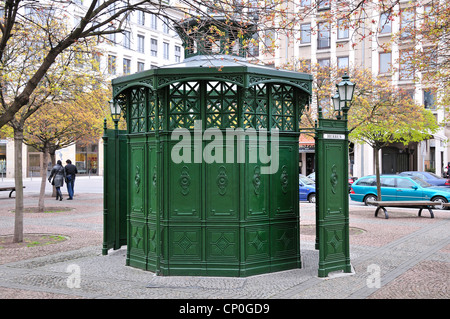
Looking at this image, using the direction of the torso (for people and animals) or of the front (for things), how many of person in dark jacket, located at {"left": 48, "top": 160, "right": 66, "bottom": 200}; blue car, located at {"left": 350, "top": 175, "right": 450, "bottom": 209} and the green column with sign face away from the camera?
1

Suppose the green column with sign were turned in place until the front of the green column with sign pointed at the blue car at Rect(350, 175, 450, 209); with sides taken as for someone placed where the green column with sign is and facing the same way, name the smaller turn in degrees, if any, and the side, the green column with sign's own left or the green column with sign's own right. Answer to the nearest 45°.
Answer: approximately 180°

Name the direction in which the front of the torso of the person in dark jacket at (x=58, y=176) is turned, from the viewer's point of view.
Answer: away from the camera

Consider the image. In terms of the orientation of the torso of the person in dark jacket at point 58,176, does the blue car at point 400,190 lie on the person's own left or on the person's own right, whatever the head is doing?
on the person's own right

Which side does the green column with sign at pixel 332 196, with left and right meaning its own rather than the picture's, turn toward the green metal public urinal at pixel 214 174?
right

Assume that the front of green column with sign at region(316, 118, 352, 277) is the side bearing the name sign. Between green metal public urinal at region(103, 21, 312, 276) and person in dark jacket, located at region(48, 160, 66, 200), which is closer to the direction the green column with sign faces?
the green metal public urinal

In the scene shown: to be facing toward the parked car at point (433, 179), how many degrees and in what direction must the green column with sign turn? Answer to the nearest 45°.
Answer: approximately 180°

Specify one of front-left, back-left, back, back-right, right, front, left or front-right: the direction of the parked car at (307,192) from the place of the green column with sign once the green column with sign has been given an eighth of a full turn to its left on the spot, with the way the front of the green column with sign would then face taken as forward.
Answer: back-left
